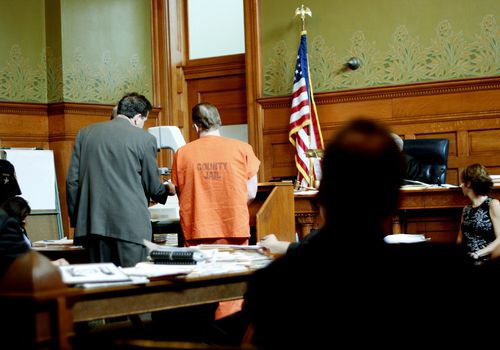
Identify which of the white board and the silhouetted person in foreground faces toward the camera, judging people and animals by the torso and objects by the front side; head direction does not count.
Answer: the white board

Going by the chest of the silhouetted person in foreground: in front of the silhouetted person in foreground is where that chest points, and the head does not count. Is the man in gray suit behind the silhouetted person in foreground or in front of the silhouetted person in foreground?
in front

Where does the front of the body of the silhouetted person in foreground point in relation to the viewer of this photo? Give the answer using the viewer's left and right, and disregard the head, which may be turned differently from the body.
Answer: facing away from the viewer

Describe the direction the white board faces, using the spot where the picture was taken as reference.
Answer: facing the viewer

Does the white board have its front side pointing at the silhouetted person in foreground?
yes

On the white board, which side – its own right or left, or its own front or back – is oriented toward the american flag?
left

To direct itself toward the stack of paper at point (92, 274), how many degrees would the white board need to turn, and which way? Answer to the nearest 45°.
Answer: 0° — it already faces it

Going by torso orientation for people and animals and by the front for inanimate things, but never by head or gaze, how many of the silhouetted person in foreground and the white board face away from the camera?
1

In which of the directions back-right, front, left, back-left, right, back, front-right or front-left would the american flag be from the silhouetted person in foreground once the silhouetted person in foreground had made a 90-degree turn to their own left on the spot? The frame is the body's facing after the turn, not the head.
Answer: right

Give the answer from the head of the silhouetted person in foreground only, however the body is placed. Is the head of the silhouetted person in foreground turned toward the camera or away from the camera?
away from the camera

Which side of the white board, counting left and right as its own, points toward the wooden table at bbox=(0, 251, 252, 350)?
front

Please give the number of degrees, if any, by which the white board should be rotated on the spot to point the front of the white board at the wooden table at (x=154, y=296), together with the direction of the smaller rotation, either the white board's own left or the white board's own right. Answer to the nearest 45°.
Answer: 0° — it already faces it

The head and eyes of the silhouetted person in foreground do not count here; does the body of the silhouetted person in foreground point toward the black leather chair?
yes

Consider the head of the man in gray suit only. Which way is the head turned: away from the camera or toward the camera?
away from the camera

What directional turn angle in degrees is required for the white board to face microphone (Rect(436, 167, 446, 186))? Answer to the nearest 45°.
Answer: approximately 45° to its left

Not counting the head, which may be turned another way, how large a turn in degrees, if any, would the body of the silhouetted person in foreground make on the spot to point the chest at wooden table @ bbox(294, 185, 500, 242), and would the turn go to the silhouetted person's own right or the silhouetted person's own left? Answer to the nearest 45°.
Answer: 0° — they already face it
